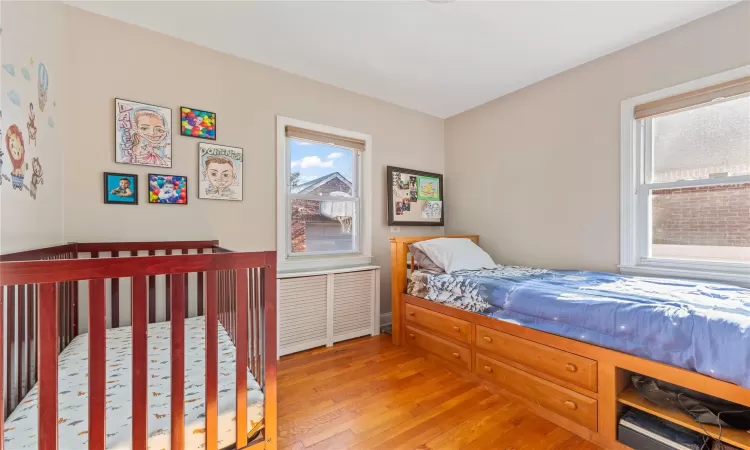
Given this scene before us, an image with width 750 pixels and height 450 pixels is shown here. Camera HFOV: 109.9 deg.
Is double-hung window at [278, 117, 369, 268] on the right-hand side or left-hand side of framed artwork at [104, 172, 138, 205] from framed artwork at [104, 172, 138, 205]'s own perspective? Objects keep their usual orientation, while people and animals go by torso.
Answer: on its left

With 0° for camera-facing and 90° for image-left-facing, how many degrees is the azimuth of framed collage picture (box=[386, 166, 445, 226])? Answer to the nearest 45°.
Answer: approximately 315°

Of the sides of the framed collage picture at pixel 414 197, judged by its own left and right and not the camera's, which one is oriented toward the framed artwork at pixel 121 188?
right

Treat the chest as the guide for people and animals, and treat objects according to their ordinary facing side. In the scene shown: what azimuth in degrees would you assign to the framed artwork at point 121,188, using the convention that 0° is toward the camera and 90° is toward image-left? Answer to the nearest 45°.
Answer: approximately 0°

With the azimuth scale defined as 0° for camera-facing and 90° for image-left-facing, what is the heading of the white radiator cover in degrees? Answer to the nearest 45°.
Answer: approximately 315°

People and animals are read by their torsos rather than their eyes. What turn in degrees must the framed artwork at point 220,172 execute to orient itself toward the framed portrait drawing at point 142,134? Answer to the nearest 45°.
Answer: approximately 90° to its right

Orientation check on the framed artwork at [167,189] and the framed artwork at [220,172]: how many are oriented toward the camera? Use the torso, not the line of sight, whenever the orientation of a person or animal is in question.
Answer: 2

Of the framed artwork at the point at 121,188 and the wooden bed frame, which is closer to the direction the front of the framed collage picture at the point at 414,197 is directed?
the wooden bed frame

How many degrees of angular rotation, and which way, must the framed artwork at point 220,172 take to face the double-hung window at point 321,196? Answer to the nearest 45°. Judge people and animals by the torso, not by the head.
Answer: approximately 90° to its left

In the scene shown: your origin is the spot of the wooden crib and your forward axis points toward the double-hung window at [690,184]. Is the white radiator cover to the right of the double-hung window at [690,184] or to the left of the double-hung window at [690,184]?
left

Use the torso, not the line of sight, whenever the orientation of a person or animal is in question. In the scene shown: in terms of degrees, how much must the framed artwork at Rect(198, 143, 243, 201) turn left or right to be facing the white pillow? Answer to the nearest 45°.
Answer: approximately 90° to its left

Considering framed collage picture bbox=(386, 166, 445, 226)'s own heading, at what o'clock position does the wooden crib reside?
The wooden crib is roughly at 2 o'clock from the framed collage picture.
